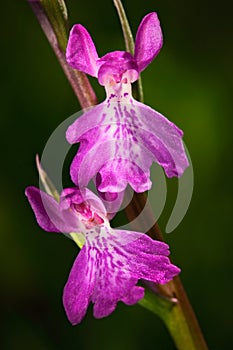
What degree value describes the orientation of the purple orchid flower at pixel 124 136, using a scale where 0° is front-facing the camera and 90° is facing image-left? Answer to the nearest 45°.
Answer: approximately 0°

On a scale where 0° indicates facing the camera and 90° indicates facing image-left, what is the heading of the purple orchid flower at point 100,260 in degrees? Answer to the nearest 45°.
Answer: approximately 315°
